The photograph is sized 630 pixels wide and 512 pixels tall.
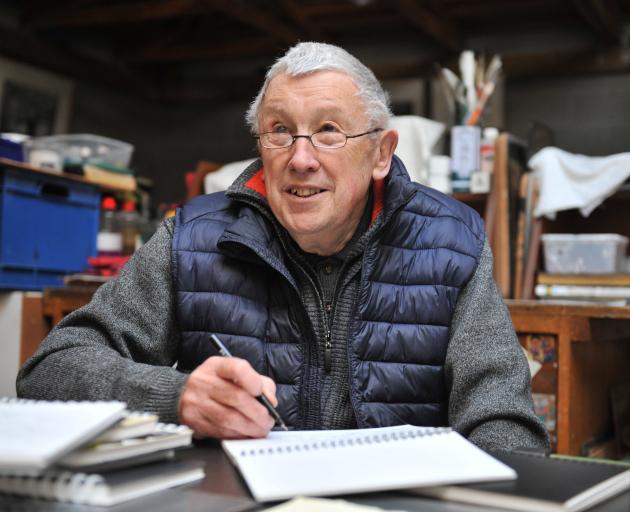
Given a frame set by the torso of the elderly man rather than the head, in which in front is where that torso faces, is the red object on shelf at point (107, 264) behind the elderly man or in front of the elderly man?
behind

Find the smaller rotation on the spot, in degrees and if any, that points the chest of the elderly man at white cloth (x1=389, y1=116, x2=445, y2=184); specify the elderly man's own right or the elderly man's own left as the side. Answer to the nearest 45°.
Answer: approximately 180°

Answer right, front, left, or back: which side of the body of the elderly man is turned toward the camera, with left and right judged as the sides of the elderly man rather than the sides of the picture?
front

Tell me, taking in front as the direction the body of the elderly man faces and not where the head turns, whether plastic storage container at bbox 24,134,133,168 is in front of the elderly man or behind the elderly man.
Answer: behind

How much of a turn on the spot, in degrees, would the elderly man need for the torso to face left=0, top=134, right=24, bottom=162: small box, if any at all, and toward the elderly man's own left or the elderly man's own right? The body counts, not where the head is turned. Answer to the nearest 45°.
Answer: approximately 135° to the elderly man's own right

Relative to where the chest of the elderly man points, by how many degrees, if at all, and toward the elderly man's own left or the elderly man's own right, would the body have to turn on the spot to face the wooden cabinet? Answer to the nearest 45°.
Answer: approximately 135° to the elderly man's own left

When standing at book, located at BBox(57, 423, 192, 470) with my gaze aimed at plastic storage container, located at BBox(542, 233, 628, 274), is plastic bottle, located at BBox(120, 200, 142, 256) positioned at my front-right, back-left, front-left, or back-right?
front-left

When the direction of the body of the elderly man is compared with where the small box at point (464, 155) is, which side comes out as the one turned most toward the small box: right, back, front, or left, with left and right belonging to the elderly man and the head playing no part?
back

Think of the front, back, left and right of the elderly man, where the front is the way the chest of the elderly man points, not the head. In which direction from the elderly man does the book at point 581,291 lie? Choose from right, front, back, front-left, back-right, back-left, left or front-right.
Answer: back-left

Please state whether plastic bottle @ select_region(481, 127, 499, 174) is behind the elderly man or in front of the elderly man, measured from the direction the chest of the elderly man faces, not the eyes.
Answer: behind

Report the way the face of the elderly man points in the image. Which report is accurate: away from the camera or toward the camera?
toward the camera

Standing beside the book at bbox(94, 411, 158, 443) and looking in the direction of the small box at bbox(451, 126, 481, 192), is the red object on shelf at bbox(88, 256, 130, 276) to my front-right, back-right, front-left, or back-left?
front-left

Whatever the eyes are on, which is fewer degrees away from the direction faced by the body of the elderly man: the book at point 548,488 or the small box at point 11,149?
the book

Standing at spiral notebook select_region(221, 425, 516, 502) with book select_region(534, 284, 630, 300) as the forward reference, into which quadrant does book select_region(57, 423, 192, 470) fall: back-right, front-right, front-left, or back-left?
back-left
